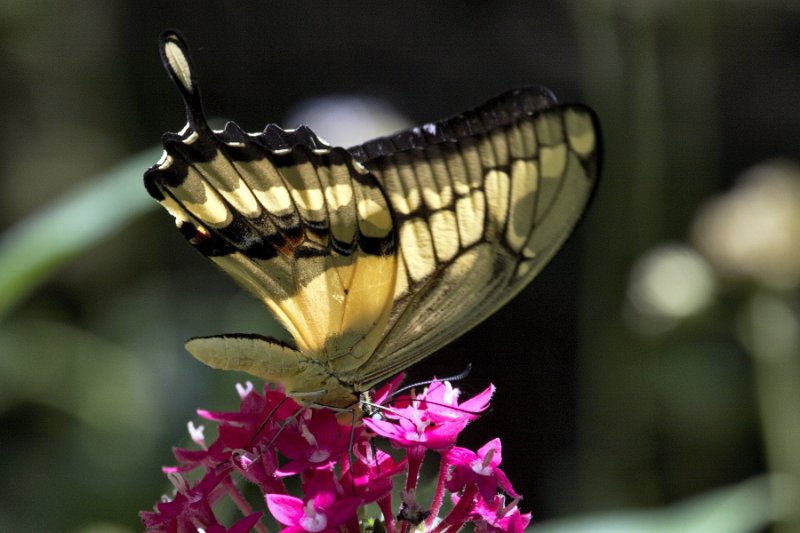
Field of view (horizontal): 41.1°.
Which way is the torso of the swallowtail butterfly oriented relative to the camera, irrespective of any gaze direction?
to the viewer's right

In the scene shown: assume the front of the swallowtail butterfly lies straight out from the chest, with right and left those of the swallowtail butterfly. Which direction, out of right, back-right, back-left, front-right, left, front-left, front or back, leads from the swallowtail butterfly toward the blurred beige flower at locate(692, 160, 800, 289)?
front-left

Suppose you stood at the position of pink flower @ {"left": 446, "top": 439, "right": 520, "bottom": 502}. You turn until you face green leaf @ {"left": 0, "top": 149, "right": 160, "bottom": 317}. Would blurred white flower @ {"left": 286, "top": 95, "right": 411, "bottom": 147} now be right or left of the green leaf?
right

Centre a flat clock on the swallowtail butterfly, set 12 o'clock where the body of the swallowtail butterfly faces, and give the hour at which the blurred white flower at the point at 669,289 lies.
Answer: The blurred white flower is roughly at 10 o'clock from the swallowtail butterfly.

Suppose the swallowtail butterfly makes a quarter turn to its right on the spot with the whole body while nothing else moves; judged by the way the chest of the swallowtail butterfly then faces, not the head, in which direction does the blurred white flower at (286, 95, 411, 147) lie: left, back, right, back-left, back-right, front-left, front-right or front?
back

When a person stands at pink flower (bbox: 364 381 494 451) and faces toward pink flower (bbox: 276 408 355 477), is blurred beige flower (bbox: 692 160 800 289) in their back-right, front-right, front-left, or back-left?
back-right
